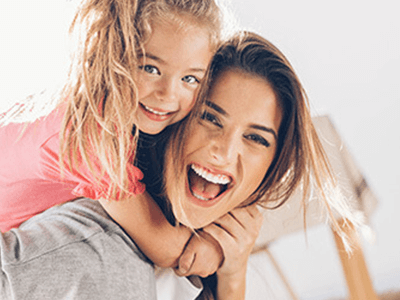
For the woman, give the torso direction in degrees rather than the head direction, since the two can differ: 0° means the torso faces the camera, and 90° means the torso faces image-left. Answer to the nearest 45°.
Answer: approximately 0°

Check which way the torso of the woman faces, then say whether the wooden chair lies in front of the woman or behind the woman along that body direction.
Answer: behind
